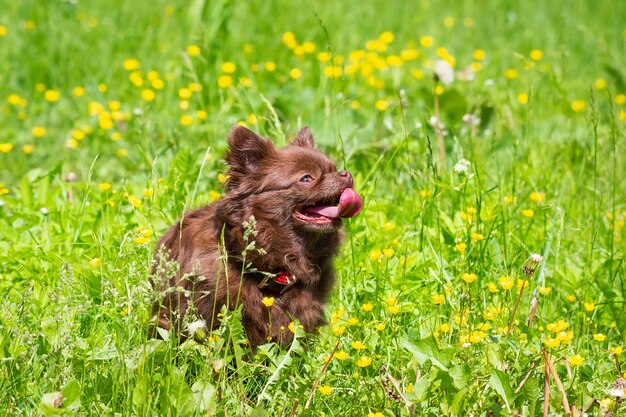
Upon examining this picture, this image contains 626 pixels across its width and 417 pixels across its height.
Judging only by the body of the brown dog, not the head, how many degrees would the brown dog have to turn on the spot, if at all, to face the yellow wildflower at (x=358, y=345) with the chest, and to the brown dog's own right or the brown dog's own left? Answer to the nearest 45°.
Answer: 0° — it already faces it

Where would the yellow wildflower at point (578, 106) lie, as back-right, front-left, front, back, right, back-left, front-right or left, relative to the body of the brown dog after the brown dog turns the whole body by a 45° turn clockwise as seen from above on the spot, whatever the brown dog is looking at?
back-left

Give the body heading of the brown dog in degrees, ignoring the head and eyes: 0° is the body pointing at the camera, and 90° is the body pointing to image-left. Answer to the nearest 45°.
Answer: approximately 315°
